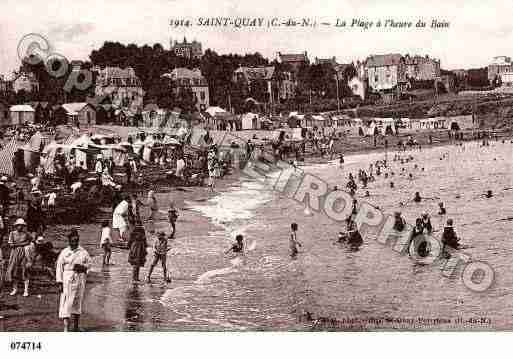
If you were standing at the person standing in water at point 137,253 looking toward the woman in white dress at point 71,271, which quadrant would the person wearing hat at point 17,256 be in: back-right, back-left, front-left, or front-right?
front-right

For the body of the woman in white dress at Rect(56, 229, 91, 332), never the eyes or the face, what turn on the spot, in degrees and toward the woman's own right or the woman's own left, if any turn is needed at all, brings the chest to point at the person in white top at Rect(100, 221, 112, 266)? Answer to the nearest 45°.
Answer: approximately 180°

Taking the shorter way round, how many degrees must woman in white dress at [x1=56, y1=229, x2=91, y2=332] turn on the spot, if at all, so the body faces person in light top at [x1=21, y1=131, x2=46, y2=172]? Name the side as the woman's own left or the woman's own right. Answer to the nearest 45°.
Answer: approximately 180°

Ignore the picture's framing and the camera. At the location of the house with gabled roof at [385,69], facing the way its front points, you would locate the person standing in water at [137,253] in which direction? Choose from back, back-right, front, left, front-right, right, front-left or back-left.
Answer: front-right

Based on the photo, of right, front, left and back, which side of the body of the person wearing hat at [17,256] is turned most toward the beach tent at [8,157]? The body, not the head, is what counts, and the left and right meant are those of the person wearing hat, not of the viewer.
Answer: back

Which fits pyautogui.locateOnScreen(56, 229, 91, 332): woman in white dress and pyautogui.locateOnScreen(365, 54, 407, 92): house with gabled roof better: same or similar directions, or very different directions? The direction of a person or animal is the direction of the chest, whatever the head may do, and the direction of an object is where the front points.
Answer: same or similar directions

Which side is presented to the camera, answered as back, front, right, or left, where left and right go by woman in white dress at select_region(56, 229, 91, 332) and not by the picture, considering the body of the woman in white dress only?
front

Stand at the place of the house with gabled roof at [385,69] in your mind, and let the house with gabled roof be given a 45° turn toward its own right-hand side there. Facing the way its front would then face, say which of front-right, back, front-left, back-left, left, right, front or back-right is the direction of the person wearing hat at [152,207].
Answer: front

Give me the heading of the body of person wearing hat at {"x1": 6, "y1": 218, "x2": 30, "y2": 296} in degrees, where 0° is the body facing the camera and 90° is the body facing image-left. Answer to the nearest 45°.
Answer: approximately 0°

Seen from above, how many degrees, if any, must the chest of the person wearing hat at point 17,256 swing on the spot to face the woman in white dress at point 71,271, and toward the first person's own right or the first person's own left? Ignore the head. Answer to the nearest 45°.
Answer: approximately 45° to the first person's own left

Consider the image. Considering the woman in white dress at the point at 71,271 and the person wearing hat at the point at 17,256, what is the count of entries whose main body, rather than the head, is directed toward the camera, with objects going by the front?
2

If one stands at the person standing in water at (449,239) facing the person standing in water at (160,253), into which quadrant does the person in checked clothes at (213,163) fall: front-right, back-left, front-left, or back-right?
front-right

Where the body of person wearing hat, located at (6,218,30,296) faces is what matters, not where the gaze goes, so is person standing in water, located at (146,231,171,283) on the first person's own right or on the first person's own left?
on the first person's own left

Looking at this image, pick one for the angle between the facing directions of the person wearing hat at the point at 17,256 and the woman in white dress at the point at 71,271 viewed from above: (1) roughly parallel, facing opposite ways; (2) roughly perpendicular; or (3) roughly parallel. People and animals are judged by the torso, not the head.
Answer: roughly parallel
